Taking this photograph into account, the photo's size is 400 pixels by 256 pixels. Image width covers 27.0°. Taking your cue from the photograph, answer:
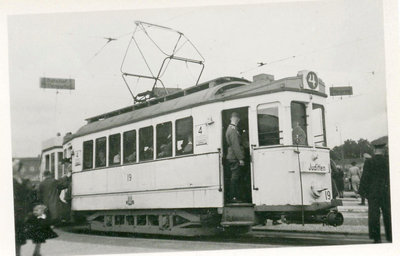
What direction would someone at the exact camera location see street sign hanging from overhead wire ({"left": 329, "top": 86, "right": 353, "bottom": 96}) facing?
facing the viewer

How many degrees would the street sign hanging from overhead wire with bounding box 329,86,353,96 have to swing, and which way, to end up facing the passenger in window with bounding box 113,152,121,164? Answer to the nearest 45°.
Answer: approximately 90° to its right

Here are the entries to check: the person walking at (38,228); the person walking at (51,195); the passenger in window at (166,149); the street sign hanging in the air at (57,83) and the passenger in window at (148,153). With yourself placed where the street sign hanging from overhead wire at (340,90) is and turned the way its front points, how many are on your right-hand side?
5

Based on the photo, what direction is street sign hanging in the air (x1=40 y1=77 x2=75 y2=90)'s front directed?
toward the camera
